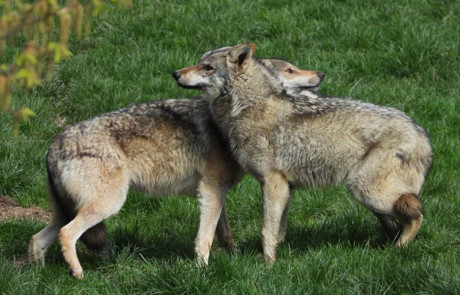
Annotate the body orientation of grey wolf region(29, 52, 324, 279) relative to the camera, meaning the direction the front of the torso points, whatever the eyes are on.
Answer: to the viewer's right

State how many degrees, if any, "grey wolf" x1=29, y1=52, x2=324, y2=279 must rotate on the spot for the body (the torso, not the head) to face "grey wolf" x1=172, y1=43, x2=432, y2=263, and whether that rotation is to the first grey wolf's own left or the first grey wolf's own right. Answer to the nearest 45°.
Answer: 0° — it already faces it

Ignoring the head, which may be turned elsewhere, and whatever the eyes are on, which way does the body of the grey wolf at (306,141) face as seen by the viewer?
to the viewer's left

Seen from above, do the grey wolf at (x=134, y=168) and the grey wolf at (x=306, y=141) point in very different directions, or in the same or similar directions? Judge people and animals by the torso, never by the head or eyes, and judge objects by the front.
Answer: very different directions

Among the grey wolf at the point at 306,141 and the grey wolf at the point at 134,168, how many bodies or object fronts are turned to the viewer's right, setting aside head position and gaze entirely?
1

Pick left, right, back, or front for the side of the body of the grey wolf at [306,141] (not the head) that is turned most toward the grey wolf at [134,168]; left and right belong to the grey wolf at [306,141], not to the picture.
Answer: front

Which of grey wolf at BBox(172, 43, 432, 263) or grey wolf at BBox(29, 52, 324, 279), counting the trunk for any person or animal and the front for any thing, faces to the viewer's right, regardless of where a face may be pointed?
grey wolf at BBox(29, 52, 324, 279)
